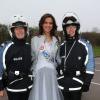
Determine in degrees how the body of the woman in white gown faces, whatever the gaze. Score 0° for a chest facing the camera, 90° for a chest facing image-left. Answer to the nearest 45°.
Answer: approximately 0°

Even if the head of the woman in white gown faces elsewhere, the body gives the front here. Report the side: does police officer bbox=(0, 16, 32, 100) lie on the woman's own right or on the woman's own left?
on the woman's own right

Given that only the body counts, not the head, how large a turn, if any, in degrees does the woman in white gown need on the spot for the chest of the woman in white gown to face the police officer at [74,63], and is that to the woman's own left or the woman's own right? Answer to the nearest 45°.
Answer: approximately 90° to the woman's own left
